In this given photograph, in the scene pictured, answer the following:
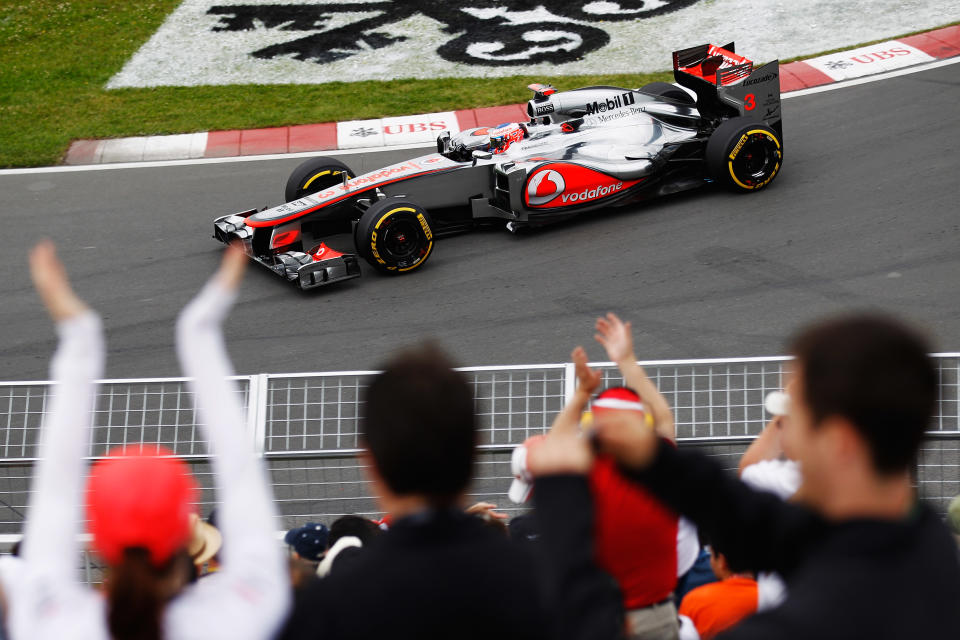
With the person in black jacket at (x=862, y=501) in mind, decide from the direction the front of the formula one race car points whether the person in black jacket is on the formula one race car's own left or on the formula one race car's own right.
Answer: on the formula one race car's own left

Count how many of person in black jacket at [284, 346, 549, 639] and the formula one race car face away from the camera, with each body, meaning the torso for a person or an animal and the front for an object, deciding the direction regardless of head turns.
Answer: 1

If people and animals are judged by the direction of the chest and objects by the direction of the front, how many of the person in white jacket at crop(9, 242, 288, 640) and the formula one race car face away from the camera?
1

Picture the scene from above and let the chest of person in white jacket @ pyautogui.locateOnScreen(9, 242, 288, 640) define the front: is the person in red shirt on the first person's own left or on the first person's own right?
on the first person's own right

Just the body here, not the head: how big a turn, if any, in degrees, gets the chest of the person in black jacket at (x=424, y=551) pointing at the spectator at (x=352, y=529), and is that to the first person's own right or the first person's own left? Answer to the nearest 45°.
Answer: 0° — they already face them

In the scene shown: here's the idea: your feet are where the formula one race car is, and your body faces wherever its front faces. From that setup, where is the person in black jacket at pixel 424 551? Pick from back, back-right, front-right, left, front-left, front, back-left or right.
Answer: front-left

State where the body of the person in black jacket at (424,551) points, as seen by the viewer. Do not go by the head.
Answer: away from the camera

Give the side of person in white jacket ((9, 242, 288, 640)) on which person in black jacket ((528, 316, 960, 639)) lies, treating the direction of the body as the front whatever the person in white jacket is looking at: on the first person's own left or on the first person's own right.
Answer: on the first person's own right

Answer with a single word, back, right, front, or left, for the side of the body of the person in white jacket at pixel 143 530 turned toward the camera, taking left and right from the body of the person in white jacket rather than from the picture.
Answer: back

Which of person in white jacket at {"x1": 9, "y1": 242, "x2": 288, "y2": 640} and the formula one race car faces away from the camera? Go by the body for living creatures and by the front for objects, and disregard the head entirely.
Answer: the person in white jacket

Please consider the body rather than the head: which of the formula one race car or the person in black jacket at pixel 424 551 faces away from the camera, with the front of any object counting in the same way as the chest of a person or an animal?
the person in black jacket

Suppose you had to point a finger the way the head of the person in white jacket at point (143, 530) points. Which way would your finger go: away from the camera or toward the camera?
away from the camera

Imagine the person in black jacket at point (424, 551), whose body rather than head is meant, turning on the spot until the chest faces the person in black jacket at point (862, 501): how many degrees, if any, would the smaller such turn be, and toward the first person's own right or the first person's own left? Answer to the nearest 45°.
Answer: approximately 90° to the first person's own right

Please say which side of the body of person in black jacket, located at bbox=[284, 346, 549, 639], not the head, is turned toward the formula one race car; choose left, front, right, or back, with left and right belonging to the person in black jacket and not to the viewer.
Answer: front
